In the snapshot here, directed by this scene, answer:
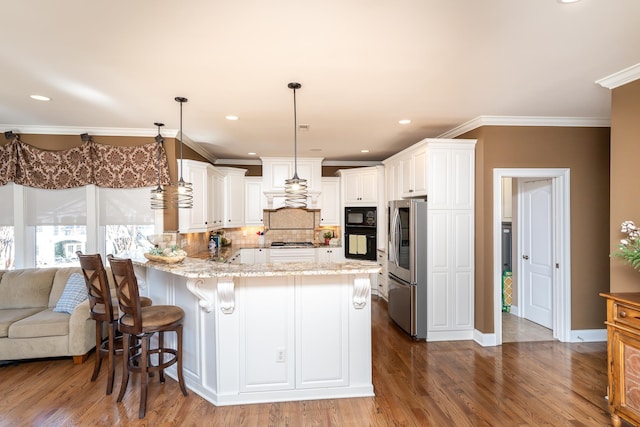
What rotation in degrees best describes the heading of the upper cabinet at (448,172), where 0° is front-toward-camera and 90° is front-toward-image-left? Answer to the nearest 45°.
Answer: approximately 90°

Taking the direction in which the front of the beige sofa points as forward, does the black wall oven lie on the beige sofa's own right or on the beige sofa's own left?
on the beige sofa's own left

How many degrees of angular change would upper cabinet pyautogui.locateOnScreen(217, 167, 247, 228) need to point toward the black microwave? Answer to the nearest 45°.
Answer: approximately 45° to its left

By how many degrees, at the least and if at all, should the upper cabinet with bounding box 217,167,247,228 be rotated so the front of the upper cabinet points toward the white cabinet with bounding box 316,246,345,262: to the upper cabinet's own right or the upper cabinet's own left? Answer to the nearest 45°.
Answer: approximately 45° to the upper cabinet's own left

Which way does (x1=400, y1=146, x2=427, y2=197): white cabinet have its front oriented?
to the viewer's left

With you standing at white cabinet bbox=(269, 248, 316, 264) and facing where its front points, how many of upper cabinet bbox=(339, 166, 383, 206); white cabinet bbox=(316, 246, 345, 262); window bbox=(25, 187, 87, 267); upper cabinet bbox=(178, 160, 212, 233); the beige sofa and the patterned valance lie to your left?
2

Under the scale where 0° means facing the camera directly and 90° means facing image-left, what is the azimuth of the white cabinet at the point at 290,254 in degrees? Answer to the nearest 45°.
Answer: approximately 0°

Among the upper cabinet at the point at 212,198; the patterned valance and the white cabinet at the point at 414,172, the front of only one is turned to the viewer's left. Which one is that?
the white cabinet
